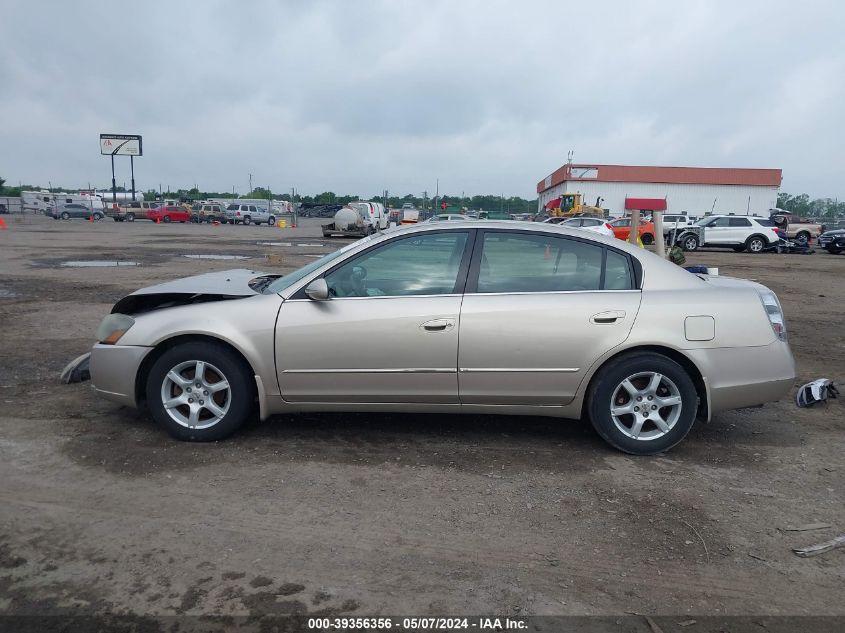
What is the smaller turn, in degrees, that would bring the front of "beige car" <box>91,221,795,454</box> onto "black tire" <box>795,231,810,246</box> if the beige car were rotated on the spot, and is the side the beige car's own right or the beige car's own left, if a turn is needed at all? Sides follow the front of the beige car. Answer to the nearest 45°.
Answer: approximately 135° to the beige car's own right

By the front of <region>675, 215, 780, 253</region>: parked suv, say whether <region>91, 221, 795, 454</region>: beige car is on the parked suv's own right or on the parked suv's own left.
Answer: on the parked suv's own left

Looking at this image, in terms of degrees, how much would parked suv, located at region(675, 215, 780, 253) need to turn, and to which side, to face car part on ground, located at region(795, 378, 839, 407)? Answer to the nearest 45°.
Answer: approximately 90° to its left

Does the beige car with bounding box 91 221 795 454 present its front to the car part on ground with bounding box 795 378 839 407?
no

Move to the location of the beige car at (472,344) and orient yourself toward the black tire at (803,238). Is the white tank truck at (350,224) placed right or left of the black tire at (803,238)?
left

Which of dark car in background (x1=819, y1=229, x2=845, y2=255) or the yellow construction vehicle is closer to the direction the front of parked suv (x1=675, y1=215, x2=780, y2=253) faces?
the yellow construction vehicle

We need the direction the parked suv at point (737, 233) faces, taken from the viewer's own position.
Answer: facing to the left of the viewer

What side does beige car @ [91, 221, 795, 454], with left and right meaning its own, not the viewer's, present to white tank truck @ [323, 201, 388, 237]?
right

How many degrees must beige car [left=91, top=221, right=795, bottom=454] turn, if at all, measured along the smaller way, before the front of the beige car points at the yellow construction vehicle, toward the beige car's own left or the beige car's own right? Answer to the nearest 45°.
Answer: approximately 90° to the beige car's own right

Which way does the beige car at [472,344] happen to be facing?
to the viewer's left

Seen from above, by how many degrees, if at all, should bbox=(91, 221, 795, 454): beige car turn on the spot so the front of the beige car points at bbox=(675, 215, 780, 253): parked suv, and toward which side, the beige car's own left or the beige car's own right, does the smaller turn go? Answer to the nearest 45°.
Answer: approximately 135° to the beige car's own right

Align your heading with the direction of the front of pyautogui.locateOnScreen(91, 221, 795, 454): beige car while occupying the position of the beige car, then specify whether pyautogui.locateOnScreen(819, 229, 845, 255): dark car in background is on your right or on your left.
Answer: on your right
